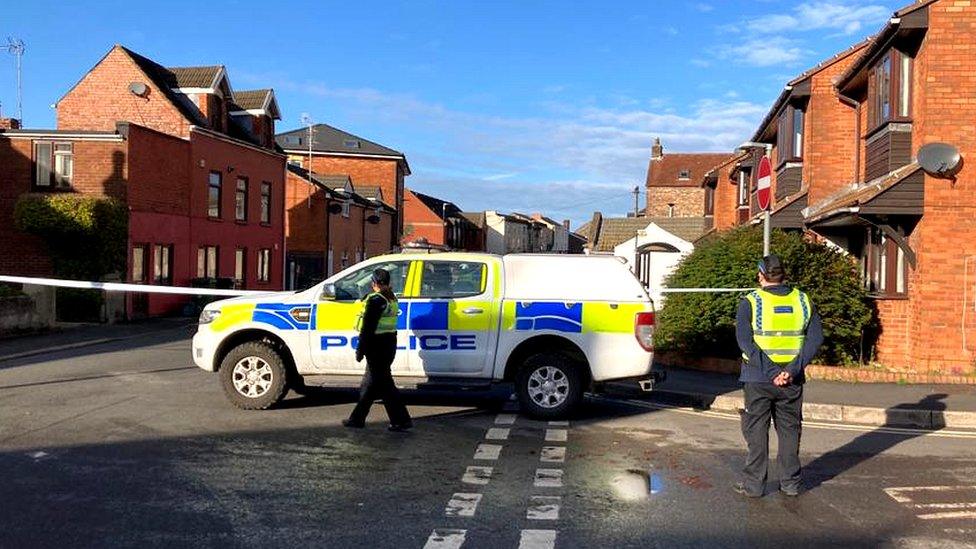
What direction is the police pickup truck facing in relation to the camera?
to the viewer's left

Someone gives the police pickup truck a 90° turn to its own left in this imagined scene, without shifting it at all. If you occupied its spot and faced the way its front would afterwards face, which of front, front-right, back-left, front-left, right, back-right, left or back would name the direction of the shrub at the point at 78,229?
back-right

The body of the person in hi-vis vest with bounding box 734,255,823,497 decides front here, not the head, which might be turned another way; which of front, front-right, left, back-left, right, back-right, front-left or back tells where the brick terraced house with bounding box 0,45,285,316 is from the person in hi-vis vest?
front-left

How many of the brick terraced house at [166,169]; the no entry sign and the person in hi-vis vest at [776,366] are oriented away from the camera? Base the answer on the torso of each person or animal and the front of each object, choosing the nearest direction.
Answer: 1

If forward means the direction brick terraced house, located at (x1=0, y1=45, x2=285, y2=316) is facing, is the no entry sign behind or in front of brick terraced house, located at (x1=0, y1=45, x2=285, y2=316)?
in front

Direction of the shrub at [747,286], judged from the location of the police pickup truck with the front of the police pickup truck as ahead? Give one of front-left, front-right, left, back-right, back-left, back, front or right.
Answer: back-right

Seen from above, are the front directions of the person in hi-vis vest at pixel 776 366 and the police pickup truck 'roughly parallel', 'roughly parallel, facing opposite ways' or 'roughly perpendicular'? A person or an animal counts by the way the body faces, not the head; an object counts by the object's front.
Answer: roughly perpendicular

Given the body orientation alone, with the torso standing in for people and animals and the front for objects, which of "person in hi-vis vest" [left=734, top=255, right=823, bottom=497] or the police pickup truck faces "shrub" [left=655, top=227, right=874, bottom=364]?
the person in hi-vis vest

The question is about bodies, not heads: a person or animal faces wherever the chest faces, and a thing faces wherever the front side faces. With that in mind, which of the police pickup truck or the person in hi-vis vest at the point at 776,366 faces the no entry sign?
the person in hi-vis vest

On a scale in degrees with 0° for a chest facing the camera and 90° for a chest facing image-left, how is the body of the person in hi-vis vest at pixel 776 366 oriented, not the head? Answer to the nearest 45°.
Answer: approximately 180°

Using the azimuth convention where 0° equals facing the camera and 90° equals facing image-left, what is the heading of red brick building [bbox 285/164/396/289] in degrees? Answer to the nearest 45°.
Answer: approximately 315°

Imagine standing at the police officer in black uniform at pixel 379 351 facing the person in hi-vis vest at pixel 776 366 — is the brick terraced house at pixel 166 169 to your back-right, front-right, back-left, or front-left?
back-left

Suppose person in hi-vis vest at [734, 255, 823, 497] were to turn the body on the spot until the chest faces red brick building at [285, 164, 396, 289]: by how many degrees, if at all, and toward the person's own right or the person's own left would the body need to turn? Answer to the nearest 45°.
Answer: approximately 45° to the person's own left
